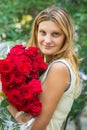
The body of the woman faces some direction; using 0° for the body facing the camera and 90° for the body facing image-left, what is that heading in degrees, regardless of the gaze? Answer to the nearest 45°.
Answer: approximately 90°
